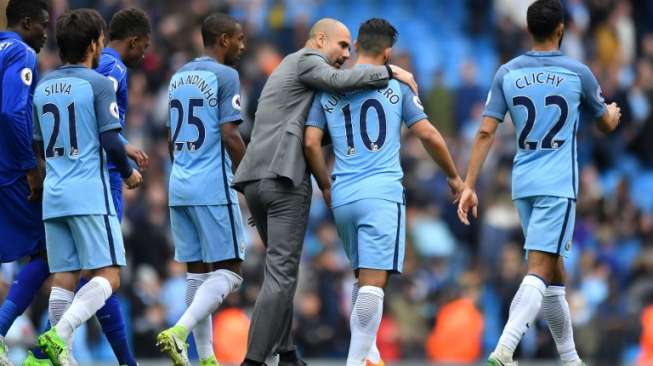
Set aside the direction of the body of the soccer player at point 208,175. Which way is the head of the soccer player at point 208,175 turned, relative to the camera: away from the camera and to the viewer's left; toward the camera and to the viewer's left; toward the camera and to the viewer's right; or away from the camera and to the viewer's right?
away from the camera and to the viewer's right

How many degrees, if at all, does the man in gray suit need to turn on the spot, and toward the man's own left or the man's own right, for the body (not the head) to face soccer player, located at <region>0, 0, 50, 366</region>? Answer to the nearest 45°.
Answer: approximately 135° to the man's own left

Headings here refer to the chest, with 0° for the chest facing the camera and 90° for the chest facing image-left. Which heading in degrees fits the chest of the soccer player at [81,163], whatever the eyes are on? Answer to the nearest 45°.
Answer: approximately 225°

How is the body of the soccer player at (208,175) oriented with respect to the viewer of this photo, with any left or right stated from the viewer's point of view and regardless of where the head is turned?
facing away from the viewer and to the right of the viewer

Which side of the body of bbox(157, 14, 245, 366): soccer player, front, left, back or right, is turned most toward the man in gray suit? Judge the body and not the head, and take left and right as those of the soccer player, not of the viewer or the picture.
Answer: right

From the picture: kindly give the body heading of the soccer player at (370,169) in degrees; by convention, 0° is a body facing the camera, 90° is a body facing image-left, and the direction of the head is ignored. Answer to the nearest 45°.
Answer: approximately 180°

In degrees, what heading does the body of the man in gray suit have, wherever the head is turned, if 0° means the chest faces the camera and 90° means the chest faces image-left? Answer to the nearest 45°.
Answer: approximately 225°

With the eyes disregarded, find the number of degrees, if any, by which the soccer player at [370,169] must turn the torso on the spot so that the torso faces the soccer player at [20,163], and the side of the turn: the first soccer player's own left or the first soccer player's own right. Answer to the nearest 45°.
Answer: approximately 90° to the first soccer player's own left

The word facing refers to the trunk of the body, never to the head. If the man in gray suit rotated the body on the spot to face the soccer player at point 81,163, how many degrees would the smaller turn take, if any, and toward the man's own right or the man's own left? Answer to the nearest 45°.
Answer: approximately 135° to the man's own left

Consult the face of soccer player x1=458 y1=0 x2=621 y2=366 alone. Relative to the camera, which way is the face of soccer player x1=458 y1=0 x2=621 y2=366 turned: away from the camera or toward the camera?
away from the camera

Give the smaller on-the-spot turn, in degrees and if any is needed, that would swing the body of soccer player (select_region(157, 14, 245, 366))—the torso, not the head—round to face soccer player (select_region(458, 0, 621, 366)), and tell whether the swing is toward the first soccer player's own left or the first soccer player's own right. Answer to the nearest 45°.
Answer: approximately 45° to the first soccer player's own right
